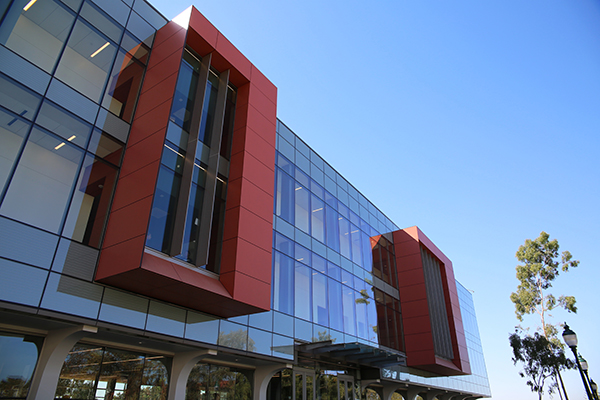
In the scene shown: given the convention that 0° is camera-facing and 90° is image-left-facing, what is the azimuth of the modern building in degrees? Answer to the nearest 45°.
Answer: approximately 315°
